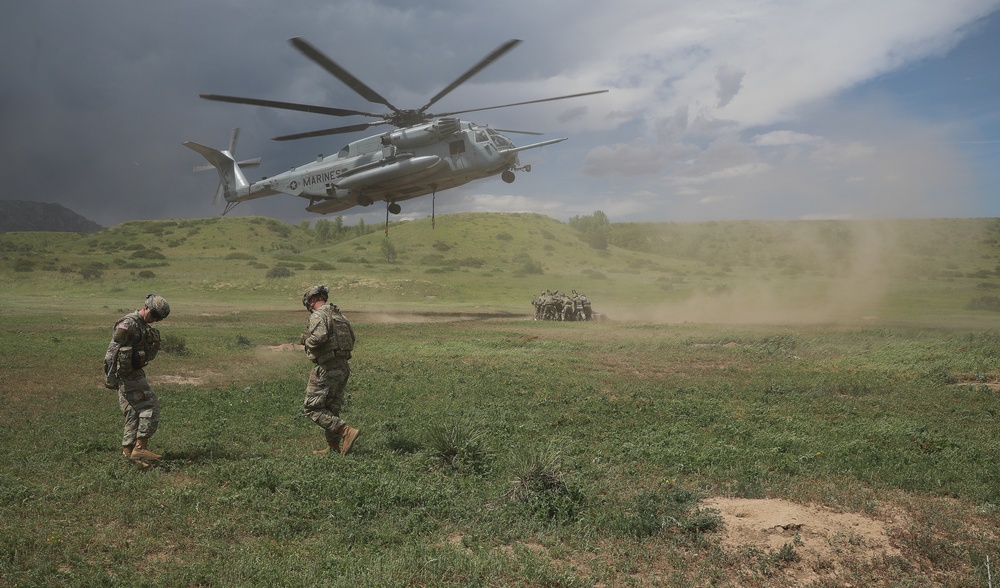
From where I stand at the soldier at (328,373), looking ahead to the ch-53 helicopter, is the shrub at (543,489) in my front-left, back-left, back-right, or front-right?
back-right

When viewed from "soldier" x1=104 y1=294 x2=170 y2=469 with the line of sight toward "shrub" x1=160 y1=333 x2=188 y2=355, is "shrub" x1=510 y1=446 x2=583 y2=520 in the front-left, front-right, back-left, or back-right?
back-right

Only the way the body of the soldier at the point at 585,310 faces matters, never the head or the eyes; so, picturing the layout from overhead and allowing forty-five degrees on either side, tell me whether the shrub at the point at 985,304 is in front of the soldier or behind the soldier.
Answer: behind
